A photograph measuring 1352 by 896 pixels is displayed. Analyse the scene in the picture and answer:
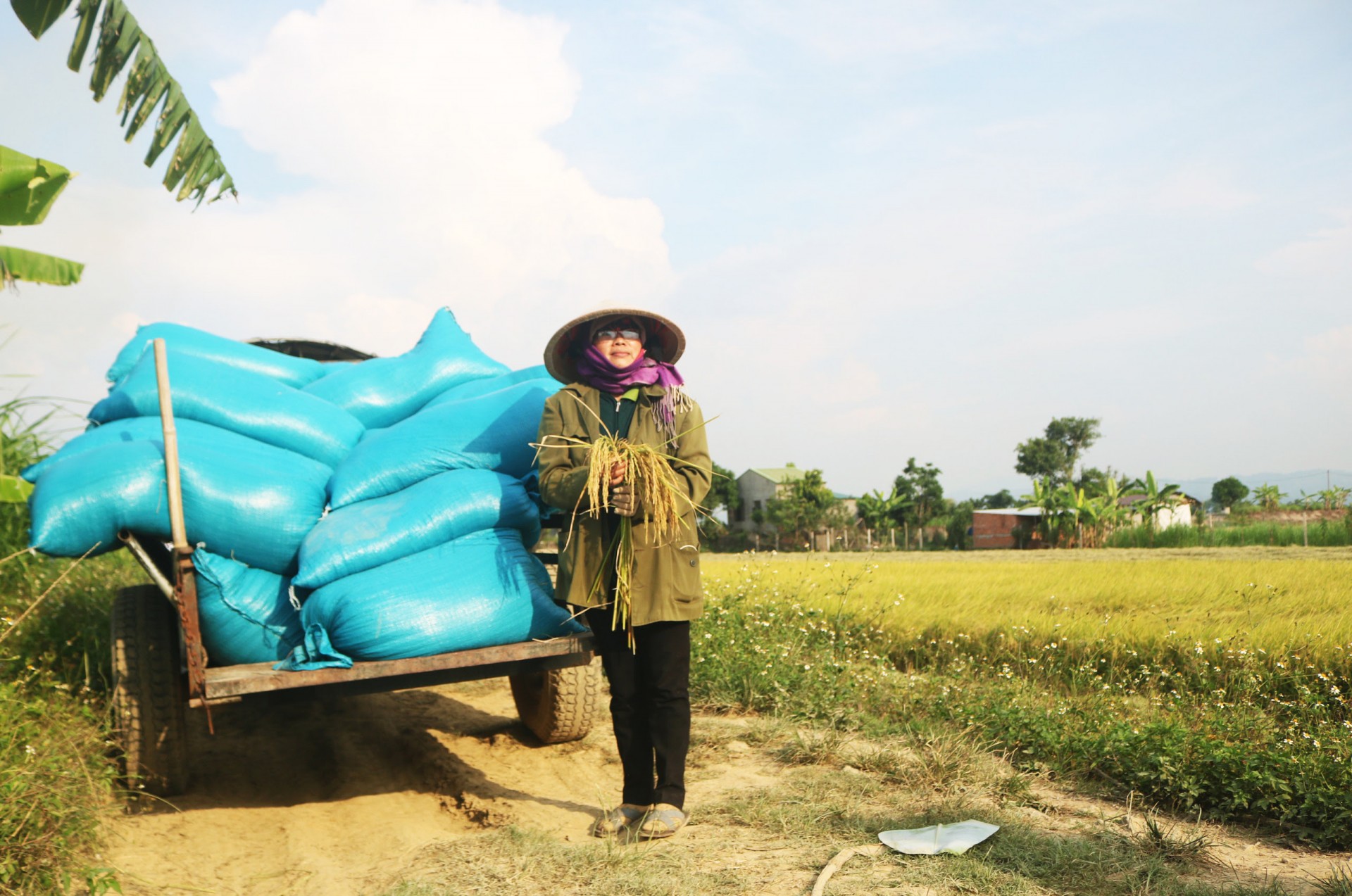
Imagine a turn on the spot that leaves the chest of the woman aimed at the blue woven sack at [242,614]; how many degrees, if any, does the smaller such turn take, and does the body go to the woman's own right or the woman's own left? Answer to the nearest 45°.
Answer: approximately 90° to the woman's own right

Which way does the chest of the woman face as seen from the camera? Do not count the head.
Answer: toward the camera

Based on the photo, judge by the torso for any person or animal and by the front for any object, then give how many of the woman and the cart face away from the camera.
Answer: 1

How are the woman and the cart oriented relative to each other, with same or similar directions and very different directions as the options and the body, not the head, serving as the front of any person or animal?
very different directions

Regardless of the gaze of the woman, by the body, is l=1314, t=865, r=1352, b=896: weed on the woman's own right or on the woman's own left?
on the woman's own left

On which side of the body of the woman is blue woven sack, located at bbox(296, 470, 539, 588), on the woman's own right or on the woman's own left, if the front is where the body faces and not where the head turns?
on the woman's own right

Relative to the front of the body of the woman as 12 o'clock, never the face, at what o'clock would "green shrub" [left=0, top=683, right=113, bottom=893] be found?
The green shrub is roughly at 3 o'clock from the woman.

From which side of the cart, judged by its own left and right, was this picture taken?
back

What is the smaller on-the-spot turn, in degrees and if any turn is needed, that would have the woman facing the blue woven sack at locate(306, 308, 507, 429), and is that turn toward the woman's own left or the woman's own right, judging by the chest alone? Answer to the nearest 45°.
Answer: approximately 135° to the woman's own right

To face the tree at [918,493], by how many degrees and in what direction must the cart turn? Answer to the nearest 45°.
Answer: approximately 45° to its right
